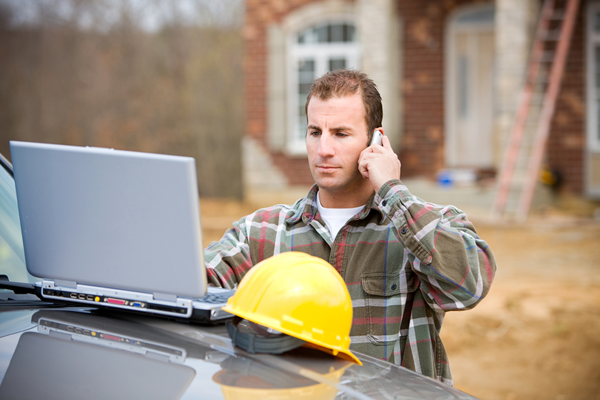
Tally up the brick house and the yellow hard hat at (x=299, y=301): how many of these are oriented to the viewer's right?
1

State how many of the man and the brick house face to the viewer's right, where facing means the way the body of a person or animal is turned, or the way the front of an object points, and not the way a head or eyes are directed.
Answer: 0

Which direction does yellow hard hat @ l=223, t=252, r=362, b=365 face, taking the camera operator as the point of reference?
facing to the right of the viewer

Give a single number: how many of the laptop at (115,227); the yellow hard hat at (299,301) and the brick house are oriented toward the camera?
1

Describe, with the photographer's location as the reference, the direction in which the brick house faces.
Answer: facing the viewer

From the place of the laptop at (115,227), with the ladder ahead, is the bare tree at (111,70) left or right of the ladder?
left

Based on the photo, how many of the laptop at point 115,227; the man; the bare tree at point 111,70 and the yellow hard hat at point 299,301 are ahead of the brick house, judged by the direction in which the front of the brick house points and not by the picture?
3

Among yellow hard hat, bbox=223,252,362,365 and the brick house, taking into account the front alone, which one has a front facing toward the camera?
the brick house

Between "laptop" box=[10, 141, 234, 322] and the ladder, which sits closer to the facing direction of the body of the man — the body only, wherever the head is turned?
the laptop

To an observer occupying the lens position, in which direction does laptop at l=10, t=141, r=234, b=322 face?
facing away from the viewer and to the right of the viewer

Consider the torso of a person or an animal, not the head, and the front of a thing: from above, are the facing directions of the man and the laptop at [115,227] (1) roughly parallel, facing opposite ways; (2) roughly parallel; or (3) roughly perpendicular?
roughly parallel, facing opposite ways

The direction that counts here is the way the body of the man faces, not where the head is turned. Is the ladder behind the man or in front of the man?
behind

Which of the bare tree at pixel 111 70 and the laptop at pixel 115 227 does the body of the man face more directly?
the laptop

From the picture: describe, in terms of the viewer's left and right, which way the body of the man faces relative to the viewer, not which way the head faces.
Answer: facing the viewer and to the left of the viewer
